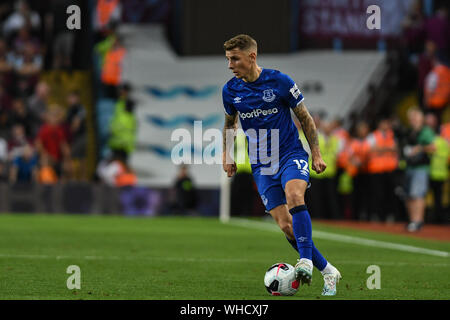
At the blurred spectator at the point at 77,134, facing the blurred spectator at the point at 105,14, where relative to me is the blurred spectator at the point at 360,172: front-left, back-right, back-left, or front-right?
back-right

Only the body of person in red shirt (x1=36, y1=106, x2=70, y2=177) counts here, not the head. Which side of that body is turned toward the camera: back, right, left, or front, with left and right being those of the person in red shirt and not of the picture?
front

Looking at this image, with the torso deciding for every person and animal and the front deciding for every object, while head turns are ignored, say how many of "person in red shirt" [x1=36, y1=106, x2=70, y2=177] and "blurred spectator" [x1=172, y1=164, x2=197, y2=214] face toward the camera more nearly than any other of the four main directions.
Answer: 2

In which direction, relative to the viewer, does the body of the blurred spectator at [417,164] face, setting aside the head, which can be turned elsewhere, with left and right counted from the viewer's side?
facing the viewer and to the left of the viewer

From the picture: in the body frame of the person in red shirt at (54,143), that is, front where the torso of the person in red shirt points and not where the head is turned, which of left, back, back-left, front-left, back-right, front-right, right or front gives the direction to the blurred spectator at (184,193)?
front-left
